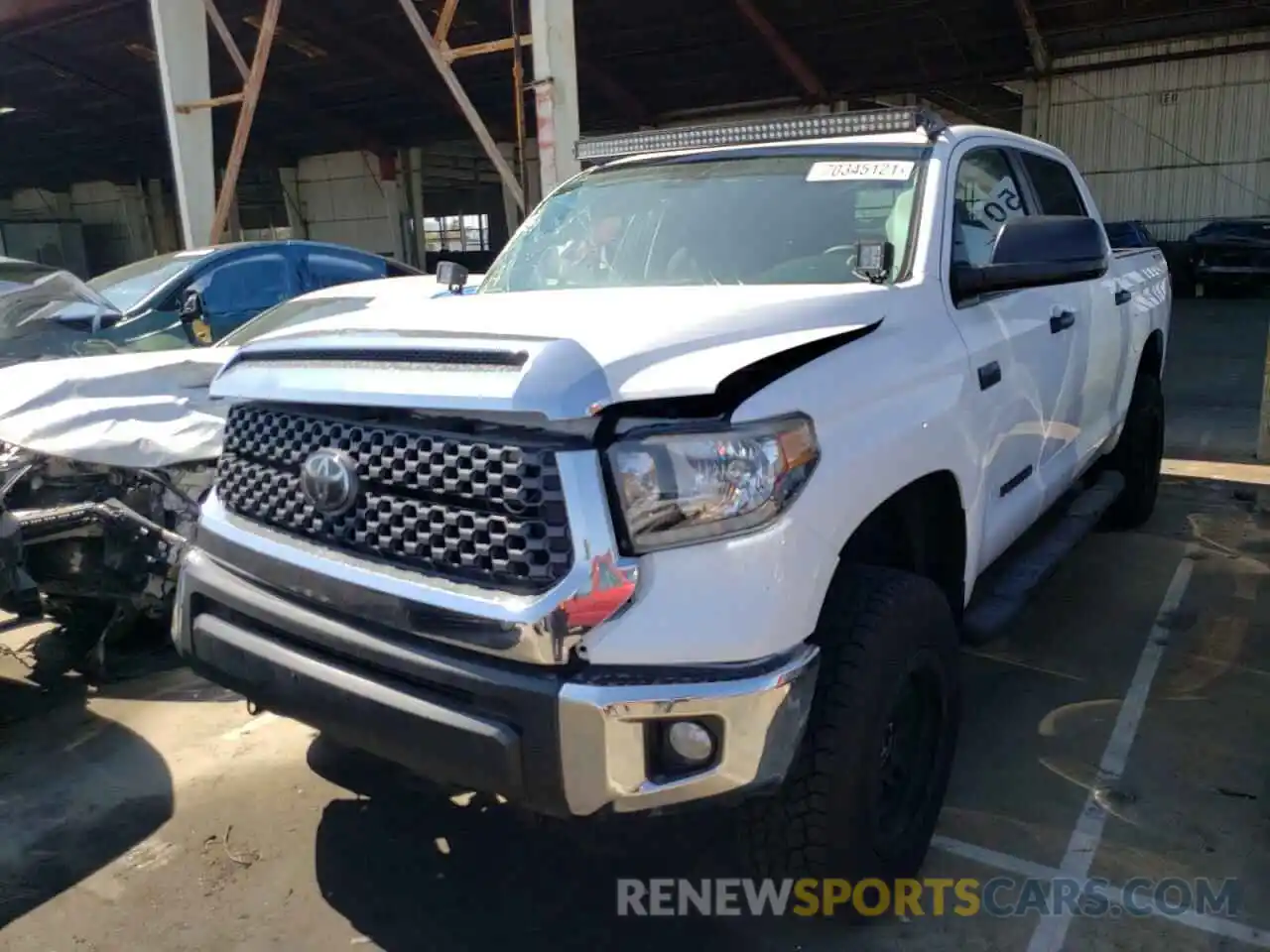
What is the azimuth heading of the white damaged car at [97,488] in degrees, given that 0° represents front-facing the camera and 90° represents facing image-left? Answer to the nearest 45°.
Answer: approximately 45°

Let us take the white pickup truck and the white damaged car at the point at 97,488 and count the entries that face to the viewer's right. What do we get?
0

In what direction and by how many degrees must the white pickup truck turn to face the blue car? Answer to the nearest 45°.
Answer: approximately 90° to its right

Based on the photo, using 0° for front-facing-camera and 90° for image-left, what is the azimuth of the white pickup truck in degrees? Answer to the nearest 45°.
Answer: approximately 45°

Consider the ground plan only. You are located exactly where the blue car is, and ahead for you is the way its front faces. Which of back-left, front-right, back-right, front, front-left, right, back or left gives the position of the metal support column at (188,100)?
back-right

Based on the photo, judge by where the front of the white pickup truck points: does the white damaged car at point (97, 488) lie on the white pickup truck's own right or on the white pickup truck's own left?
on the white pickup truck's own right

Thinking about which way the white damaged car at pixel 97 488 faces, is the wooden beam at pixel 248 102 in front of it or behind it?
behind

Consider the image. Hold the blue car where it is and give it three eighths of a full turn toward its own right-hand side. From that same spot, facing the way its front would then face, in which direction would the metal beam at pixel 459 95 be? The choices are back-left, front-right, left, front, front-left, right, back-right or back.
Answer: front-right

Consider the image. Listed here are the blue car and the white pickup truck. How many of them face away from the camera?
0

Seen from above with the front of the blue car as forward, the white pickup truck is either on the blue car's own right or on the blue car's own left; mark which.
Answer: on the blue car's own left

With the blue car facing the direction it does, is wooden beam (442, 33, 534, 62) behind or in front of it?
behind

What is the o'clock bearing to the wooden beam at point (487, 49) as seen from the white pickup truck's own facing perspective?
The wooden beam is roughly at 4 o'clock from the white pickup truck.
